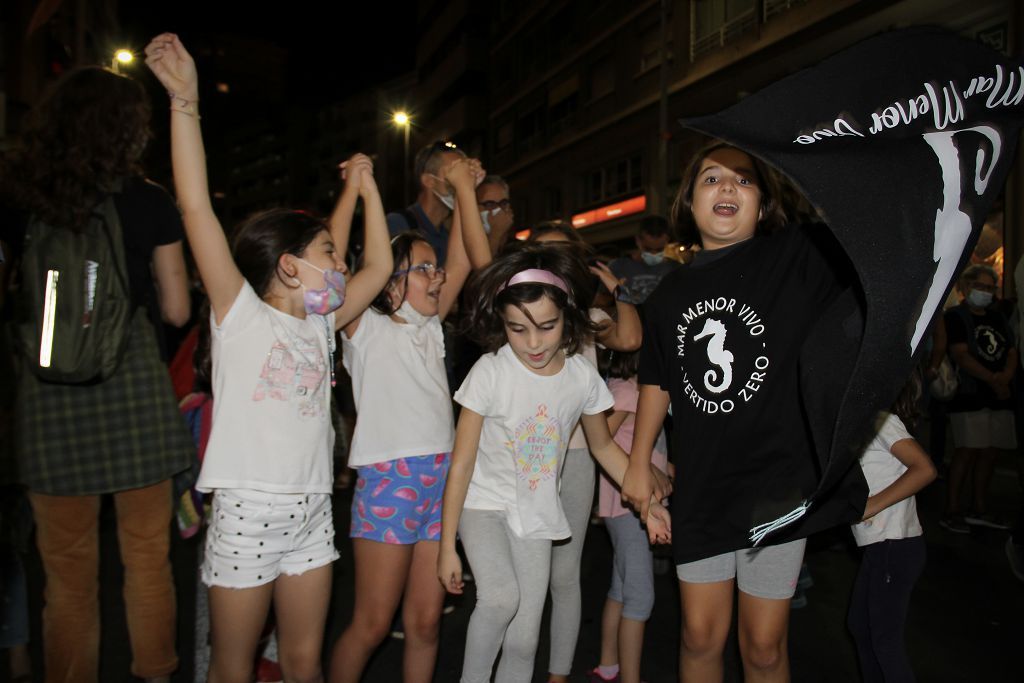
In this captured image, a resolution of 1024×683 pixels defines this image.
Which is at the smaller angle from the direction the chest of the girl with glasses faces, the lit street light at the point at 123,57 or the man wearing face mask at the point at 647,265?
the man wearing face mask

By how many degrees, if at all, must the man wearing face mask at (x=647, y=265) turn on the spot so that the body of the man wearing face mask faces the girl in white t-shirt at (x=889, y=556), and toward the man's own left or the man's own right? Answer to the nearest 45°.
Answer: approximately 45° to the man's own left

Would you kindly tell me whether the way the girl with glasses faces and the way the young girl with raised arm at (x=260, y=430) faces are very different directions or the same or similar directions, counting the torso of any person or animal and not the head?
same or similar directions

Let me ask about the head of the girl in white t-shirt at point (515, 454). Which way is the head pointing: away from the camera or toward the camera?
toward the camera

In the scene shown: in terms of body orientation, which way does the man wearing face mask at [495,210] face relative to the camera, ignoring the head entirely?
toward the camera

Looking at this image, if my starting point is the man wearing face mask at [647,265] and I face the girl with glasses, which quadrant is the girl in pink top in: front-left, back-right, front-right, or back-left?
front-left

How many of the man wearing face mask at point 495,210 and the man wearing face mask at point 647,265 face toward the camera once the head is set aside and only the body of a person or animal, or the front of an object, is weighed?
2

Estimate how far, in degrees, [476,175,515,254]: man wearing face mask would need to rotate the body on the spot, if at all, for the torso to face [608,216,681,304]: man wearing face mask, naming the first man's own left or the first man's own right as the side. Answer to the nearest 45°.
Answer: approximately 135° to the first man's own left

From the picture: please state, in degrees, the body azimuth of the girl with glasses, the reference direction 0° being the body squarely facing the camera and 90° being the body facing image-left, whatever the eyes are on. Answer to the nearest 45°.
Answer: approximately 315°

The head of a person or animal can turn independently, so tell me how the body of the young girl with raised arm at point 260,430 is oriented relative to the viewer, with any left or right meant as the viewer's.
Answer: facing the viewer and to the right of the viewer

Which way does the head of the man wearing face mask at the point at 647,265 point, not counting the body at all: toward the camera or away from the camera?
toward the camera
